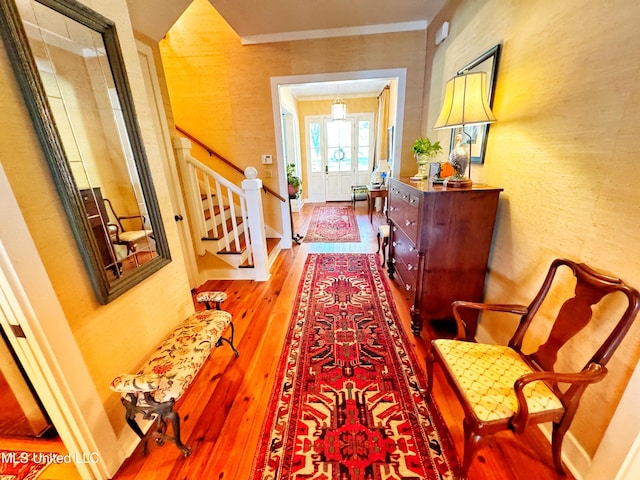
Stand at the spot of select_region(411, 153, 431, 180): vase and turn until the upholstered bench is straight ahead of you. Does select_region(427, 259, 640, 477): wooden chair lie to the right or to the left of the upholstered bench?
left

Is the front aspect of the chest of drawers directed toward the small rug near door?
no

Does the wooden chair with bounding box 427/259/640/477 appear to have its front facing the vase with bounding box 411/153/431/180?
no

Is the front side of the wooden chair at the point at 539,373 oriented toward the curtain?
no

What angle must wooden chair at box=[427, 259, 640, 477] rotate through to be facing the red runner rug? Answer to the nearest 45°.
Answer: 0° — it already faces it

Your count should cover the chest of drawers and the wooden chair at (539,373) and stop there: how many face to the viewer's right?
0

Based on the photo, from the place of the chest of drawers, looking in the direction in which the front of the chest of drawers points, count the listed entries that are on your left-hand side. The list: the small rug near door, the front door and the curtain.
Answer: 0

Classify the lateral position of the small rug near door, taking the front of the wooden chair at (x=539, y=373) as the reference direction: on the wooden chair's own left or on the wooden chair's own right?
on the wooden chair's own right

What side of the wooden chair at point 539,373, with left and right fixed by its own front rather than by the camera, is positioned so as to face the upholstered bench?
front

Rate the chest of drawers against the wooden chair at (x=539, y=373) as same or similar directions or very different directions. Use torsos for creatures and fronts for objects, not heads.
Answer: same or similar directions

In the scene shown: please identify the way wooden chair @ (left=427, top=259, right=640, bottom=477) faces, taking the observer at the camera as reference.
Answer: facing the viewer and to the left of the viewer

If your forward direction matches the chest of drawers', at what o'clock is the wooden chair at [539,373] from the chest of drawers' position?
The wooden chair is roughly at 8 o'clock from the chest of drawers.

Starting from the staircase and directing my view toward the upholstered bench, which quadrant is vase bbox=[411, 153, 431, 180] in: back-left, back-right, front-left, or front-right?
front-left

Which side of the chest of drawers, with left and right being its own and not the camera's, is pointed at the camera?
left

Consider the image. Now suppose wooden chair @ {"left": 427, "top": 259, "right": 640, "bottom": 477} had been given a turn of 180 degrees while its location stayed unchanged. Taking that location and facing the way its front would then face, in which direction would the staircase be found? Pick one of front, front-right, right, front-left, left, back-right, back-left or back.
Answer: back-left

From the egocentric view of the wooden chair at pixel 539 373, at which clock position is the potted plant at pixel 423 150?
The potted plant is roughly at 3 o'clock from the wooden chair.

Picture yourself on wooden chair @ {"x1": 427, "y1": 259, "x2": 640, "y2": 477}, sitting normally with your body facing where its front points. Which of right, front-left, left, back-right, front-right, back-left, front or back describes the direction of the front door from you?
right

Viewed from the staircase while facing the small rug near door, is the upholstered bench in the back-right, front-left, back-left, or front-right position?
back-right
